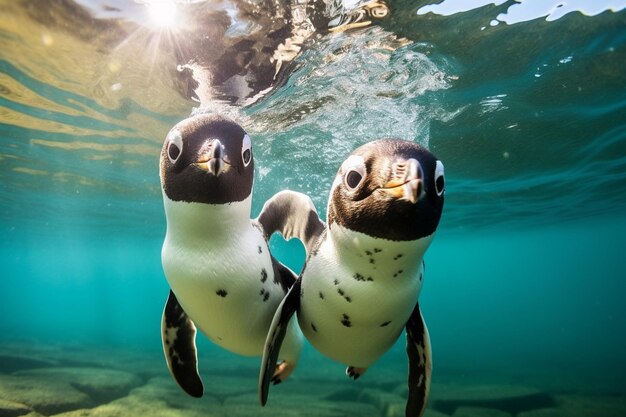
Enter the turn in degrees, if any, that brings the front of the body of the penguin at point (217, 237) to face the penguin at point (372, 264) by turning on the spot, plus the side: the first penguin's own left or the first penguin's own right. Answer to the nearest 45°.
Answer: approximately 45° to the first penguin's own left

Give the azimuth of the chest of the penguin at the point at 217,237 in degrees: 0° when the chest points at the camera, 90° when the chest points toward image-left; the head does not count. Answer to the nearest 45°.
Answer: approximately 0°
